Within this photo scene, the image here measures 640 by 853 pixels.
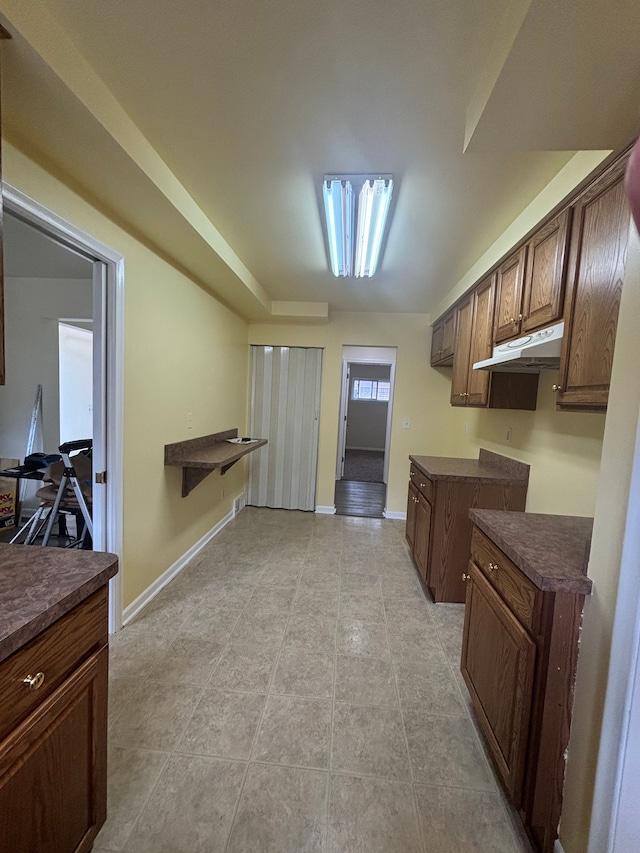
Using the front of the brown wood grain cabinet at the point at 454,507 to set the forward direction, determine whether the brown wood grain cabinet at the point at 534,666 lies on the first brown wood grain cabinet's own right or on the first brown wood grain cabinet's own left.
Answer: on the first brown wood grain cabinet's own left

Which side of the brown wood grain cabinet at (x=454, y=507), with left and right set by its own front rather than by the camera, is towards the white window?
right

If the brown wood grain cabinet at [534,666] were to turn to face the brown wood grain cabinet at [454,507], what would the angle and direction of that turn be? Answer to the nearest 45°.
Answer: approximately 90° to its right

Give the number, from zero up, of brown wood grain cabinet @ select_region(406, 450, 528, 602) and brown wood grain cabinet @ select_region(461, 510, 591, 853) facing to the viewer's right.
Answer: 0

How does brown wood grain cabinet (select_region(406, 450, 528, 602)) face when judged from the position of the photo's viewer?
facing to the left of the viewer

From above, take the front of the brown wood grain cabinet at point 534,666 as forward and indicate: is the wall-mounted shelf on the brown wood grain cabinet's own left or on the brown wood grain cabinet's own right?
on the brown wood grain cabinet's own right

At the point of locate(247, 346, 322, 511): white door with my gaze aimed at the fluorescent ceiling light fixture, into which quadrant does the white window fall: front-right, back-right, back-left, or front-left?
back-left

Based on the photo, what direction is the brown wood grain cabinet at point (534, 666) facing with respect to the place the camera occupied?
facing the viewer and to the left of the viewer

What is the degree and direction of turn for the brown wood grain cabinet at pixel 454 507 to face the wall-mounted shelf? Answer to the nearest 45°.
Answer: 0° — it already faces it
